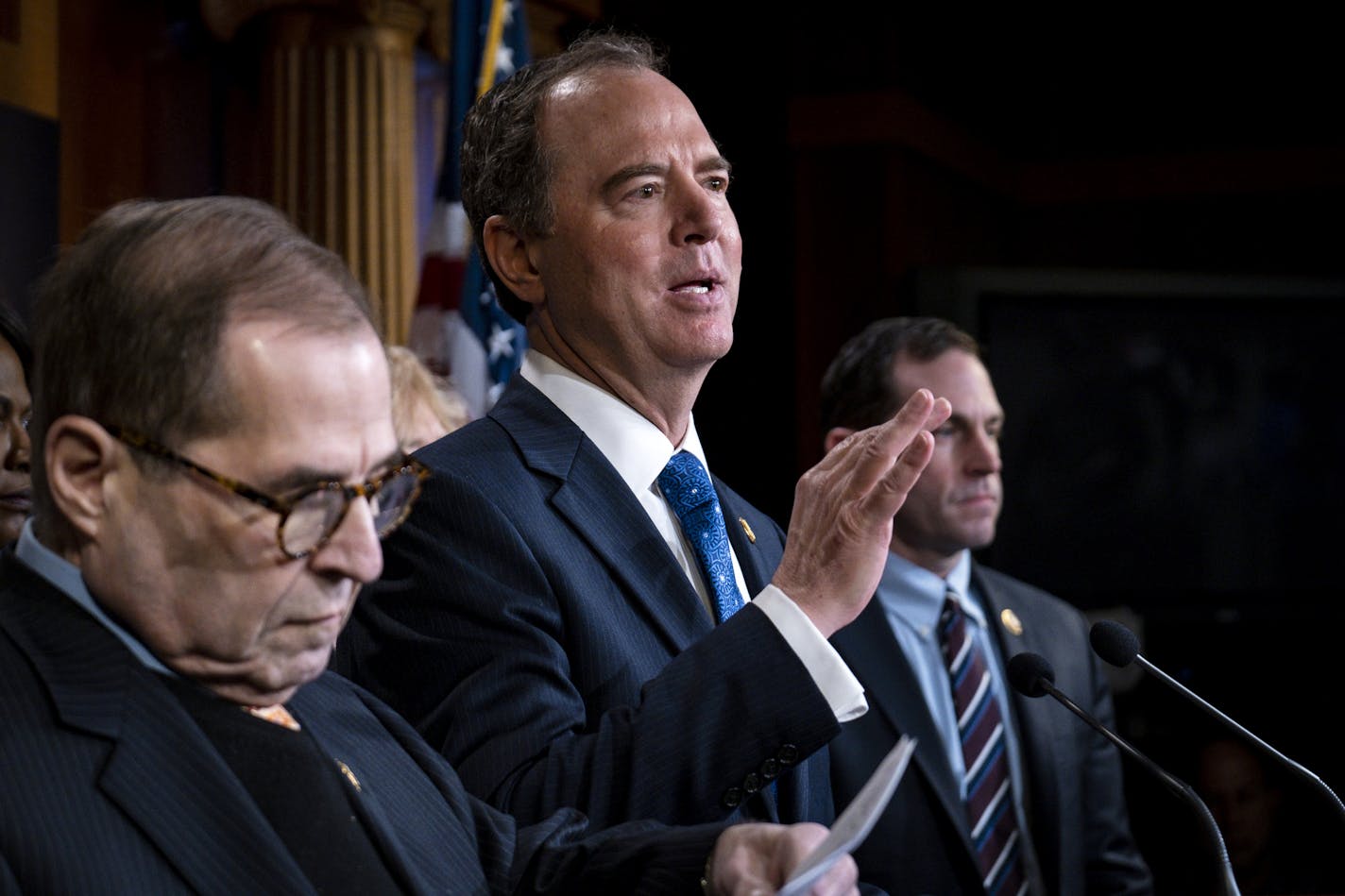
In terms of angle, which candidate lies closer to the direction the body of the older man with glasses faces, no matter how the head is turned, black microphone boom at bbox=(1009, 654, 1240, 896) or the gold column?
the black microphone boom

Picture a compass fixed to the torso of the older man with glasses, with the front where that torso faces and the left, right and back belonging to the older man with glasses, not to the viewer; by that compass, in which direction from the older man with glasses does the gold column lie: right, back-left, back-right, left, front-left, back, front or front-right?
back-left

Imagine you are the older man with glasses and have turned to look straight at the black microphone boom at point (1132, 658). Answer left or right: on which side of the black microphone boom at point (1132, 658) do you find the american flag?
left

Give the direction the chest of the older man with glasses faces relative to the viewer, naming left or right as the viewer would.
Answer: facing the viewer and to the right of the viewer

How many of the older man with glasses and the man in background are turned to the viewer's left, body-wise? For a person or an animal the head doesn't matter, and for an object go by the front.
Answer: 0

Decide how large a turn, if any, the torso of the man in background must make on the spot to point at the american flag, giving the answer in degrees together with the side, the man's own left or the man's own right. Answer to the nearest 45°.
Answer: approximately 180°

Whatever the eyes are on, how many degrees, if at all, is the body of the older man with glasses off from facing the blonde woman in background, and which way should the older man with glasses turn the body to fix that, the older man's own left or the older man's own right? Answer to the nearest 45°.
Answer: approximately 135° to the older man's own left

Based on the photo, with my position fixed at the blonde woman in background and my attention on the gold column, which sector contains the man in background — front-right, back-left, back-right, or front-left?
back-right

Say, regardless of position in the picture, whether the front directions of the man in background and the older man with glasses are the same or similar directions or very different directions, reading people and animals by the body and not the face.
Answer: same or similar directions

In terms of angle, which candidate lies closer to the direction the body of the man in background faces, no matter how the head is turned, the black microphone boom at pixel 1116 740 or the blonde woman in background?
the black microphone boom

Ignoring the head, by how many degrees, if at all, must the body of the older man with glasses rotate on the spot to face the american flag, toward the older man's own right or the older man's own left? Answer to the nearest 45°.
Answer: approximately 135° to the older man's own left

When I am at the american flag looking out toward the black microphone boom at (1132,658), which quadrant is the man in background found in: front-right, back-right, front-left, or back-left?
front-left

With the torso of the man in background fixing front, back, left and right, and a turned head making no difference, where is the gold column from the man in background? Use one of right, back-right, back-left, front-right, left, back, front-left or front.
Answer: back

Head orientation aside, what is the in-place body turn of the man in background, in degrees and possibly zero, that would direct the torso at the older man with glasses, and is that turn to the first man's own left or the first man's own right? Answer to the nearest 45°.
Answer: approximately 45° to the first man's own right
